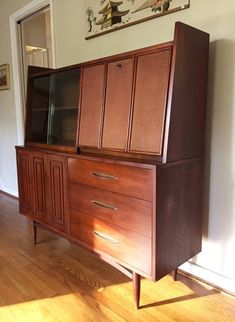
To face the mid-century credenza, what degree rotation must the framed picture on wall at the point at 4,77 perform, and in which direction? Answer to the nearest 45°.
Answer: approximately 45° to its left

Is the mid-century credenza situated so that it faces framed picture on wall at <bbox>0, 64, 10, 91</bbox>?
no

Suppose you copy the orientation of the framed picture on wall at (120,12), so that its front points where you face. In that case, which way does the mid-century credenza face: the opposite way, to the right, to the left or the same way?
the same way

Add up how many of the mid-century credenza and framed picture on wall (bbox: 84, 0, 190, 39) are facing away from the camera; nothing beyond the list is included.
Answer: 0

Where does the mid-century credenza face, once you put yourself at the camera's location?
facing the viewer and to the left of the viewer

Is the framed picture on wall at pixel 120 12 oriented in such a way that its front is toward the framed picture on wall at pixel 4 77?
no

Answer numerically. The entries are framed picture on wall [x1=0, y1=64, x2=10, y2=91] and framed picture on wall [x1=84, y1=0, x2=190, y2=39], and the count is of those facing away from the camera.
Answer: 0
